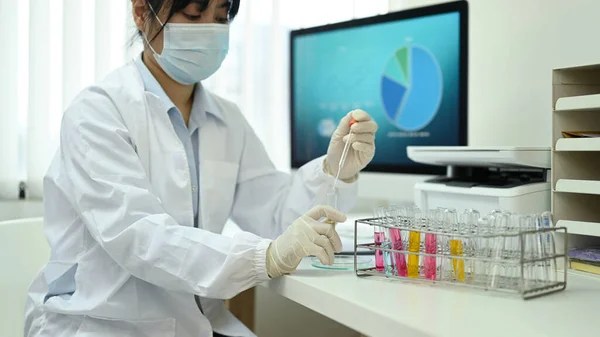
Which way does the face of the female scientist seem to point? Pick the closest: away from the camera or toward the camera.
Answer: toward the camera

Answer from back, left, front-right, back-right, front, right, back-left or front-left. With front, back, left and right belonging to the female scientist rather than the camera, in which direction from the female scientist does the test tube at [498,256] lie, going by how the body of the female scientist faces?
front

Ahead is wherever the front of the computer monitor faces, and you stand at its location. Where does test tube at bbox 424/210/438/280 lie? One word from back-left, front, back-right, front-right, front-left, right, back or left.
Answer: front-left

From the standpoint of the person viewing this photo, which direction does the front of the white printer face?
facing the viewer and to the left of the viewer

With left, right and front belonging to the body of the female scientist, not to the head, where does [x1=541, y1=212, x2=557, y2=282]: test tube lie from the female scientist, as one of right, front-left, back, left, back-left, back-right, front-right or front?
front

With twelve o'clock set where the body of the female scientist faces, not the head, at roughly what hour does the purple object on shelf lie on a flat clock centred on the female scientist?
The purple object on shelf is roughly at 11 o'clock from the female scientist.

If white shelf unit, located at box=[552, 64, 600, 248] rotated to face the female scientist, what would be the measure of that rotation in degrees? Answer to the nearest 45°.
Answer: approximately 45° to its right

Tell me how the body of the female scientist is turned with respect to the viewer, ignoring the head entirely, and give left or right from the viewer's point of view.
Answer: facing the viewer and to the right of the viewer

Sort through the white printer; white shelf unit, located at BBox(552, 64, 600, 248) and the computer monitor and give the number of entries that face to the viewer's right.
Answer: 0

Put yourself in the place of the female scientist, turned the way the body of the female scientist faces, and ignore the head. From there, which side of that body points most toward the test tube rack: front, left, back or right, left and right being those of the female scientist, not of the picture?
front

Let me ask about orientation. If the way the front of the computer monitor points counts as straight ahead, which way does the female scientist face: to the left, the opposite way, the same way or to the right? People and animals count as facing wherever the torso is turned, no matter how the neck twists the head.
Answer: to the left

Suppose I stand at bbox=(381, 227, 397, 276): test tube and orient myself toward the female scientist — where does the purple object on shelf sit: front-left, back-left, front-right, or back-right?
back-right
